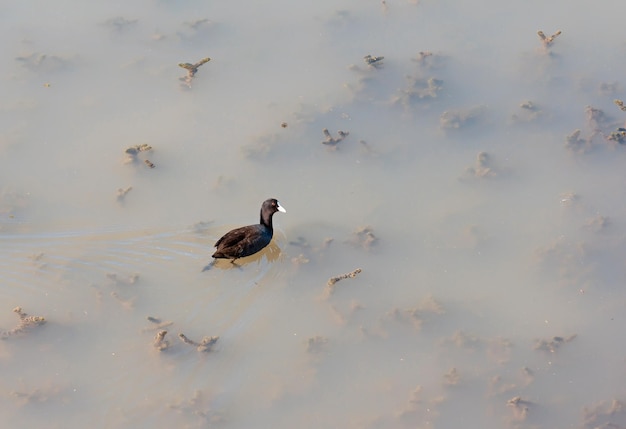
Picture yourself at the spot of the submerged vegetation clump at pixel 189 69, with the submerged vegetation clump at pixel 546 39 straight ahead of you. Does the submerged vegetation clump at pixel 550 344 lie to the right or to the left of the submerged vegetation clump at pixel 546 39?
right

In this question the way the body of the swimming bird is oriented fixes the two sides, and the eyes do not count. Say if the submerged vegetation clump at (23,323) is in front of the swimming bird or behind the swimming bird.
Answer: behind

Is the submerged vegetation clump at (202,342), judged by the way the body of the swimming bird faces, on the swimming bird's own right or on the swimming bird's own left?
on the swimming bird's own right

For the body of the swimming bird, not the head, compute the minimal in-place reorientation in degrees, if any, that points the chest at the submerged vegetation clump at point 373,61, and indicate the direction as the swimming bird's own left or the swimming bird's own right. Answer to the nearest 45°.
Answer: approximately 45° to the swimming bird's own left

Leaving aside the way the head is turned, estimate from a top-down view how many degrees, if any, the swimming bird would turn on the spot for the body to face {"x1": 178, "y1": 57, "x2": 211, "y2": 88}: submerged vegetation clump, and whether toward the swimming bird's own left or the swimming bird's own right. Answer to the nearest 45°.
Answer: approximately 90° to the swimming bird's own left

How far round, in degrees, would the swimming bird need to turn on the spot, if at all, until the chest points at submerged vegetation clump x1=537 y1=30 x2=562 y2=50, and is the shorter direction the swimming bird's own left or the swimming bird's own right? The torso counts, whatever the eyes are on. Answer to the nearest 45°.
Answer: approximately 45° to the swimming bird's own left

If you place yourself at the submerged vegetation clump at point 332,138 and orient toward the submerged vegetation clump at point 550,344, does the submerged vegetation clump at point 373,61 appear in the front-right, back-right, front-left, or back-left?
back-left

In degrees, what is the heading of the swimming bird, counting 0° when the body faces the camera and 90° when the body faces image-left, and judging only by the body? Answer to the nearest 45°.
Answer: approximately 270°

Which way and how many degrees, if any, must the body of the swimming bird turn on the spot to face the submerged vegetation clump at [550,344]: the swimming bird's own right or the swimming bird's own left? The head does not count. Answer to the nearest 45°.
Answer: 0° — it already faces it

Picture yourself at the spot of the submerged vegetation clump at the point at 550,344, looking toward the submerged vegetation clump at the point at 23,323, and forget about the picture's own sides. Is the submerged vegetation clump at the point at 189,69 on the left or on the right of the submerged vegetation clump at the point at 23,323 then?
right

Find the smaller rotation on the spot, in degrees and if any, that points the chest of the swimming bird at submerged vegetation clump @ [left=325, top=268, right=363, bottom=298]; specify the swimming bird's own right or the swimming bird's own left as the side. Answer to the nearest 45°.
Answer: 0° — it already faces it
